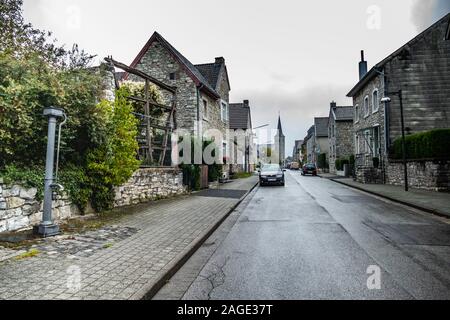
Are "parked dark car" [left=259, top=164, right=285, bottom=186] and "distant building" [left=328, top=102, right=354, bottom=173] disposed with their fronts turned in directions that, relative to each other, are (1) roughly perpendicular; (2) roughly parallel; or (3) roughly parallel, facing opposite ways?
roughly perpendicular

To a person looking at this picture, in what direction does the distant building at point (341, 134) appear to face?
facing to the left of the viewer

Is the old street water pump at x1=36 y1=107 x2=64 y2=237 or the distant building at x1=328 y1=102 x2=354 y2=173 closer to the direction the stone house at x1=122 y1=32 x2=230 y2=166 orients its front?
the distant building

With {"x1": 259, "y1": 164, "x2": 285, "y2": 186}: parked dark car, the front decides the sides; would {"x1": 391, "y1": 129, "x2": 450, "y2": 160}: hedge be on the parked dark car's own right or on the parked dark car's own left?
on the parked dark car's own left

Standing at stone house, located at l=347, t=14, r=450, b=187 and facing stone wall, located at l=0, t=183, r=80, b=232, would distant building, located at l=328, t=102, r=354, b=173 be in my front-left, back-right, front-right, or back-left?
back-right

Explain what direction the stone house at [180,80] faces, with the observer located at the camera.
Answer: facing to the right of the viewer

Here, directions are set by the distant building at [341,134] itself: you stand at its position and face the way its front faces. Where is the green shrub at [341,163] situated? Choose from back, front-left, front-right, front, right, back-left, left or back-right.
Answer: left

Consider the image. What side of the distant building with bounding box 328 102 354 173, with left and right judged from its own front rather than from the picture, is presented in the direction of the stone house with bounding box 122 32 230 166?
left

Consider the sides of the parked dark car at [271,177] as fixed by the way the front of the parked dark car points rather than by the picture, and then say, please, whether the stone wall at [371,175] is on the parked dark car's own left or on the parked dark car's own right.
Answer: on the parked dark car's own left

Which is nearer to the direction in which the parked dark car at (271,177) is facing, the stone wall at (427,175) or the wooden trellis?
the wooden trellis
